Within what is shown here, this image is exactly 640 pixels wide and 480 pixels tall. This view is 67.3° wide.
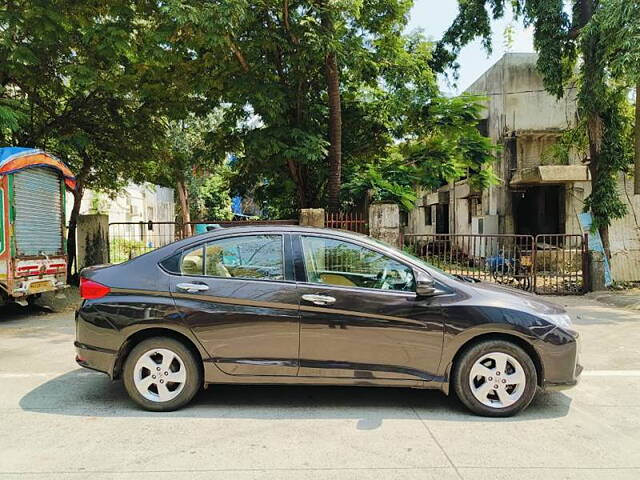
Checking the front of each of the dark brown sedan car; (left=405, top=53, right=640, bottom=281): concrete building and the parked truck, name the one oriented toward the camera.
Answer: the concrete building

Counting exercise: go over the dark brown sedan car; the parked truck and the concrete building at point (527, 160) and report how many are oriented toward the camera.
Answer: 1

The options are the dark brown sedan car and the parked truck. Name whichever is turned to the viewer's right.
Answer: the dark brown sedan car

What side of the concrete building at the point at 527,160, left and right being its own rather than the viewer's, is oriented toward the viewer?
front

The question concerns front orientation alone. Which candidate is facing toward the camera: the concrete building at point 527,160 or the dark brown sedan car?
the concrete building

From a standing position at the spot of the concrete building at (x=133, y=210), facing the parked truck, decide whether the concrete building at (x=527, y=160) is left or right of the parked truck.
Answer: left

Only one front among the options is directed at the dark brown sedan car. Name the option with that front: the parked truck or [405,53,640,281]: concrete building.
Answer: the concrete building

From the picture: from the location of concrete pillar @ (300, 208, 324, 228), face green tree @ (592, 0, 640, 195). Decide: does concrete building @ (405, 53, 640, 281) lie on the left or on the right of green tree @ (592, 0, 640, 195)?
left

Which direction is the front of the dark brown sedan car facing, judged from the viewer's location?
facing to the right of the viewer

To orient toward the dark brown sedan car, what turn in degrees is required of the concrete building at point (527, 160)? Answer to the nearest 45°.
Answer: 0° — it already faces it

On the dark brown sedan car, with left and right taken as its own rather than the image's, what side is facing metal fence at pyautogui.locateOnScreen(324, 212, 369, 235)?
left

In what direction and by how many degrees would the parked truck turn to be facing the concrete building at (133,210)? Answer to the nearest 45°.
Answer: approximately 45° to its right

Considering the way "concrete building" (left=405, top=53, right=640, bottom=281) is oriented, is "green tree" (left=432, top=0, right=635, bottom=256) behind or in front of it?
in front

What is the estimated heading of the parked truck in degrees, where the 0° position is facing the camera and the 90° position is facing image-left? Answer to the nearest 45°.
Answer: approximately 135°
